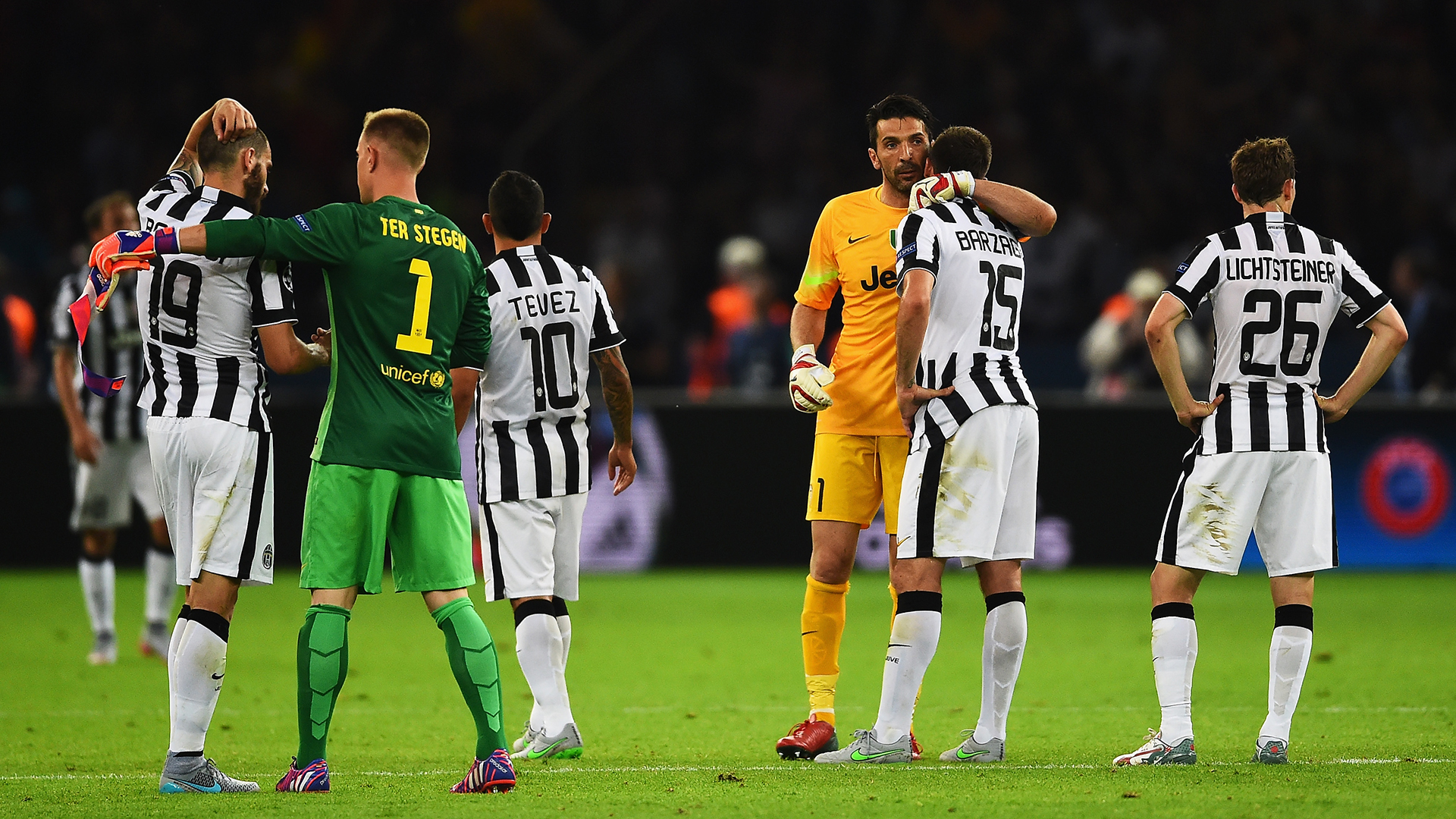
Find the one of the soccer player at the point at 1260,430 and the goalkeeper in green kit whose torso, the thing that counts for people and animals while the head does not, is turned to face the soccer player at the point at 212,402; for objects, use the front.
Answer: the goalkeeper in green kit

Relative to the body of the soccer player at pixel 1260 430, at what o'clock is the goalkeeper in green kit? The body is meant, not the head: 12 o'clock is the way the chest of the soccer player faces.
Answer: The goalkeeper in green kit is roughly at 8 o'clock from the soccer player.

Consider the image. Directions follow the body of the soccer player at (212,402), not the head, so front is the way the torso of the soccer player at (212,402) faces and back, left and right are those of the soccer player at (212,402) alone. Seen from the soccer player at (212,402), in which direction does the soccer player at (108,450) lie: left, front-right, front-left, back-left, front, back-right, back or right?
front-left

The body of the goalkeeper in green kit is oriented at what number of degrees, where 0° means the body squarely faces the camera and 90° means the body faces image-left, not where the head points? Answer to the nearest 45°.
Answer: approximately 135°

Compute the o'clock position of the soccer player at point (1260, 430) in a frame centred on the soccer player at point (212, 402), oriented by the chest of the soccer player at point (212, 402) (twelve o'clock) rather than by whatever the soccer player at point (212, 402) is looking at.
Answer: the soccer player at point (1260, 430) is roughly at 2 o'clock from the soccer player at point (212, 402).

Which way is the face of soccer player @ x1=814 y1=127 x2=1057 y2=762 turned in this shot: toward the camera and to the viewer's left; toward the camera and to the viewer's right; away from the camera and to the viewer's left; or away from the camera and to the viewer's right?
away from the camera and to the viewer's left

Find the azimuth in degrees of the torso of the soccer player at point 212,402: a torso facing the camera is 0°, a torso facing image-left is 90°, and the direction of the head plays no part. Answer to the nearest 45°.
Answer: approximately 225°

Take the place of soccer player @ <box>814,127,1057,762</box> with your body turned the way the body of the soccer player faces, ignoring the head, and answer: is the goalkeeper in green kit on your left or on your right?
on your left

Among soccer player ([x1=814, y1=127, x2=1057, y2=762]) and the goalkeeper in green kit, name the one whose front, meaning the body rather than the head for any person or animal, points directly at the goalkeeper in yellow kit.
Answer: the soccer player

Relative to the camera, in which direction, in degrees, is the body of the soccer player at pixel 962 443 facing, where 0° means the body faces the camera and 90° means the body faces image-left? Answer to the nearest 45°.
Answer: approximately 135°
